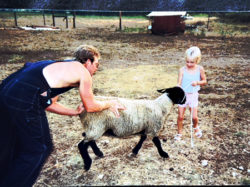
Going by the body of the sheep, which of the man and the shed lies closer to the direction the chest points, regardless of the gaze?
the shed

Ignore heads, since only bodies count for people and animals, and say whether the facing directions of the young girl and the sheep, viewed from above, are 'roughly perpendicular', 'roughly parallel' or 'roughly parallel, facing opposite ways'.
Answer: roughly perpendicular

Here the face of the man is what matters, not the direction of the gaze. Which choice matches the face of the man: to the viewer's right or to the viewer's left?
to the viewer's right

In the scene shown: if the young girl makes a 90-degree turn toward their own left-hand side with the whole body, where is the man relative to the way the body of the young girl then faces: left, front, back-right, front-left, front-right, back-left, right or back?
back-right

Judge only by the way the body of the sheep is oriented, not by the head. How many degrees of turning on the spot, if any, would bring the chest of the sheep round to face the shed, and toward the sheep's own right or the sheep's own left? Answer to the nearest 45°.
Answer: approximately 90° to the sheep's own left

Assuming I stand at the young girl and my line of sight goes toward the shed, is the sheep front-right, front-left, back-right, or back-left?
back-left

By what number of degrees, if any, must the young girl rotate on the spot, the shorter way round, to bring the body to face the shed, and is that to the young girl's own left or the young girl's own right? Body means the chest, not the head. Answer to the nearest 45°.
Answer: approximately 180°

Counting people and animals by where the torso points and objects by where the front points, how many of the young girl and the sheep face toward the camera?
1

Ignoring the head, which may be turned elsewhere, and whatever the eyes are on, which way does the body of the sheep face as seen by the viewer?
to the viewer's right

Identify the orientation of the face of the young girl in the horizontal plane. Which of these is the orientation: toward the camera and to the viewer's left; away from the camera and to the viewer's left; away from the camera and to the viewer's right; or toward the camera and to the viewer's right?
toward the camera and to the viewer's left

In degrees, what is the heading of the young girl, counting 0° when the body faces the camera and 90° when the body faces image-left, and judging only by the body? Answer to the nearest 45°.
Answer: approximately 0°
